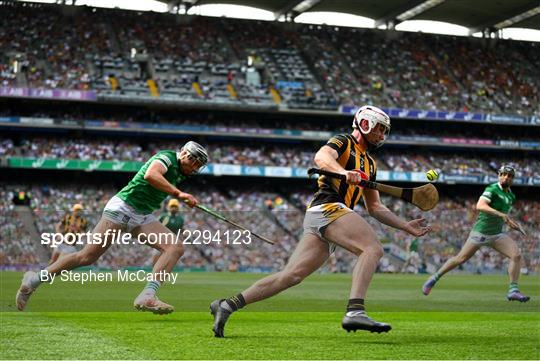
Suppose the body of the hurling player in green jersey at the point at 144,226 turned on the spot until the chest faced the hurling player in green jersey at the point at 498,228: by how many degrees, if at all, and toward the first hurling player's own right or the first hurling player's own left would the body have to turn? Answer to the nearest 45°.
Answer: approximately 45° to the first hurling player's own left

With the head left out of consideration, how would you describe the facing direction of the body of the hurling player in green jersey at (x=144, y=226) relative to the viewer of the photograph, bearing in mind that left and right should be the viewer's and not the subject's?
facing to the right of the viewer

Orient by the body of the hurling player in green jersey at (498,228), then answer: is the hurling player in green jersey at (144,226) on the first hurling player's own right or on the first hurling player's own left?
on the first hurling player's own right
